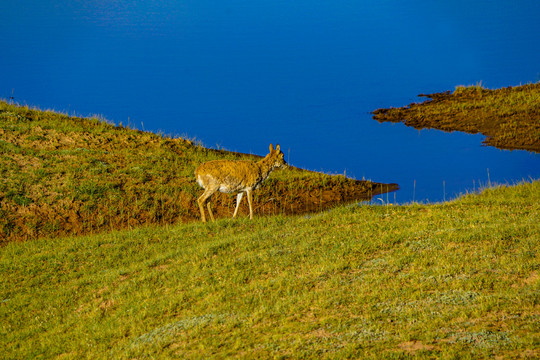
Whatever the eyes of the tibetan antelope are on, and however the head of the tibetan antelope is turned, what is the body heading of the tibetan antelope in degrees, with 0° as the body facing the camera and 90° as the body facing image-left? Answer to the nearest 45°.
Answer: approximately 270°
